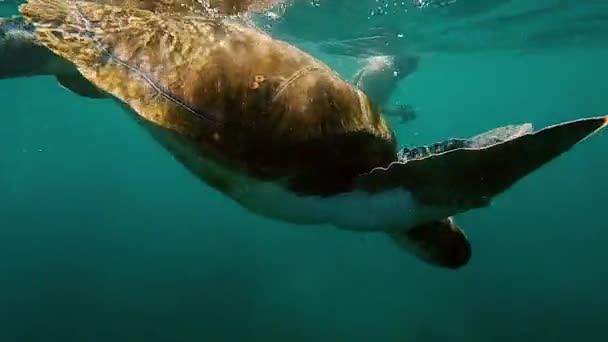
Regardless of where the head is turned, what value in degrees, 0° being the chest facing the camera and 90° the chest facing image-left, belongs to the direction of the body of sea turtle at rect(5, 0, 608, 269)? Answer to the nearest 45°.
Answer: approximately 270°
